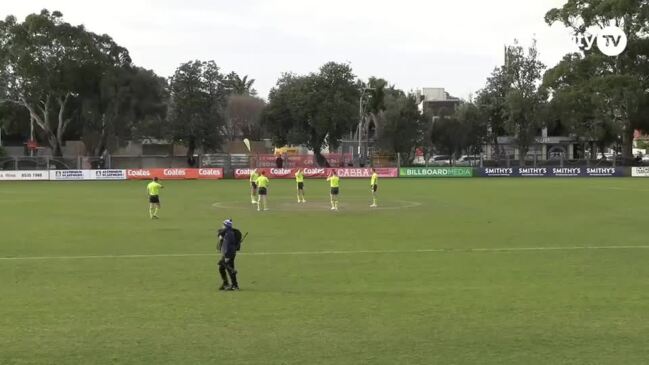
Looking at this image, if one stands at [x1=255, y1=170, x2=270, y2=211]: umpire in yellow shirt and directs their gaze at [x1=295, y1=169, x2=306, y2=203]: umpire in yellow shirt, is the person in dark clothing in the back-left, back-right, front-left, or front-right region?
back-right

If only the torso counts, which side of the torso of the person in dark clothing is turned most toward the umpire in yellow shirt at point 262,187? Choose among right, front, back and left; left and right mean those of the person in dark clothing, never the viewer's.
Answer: front
